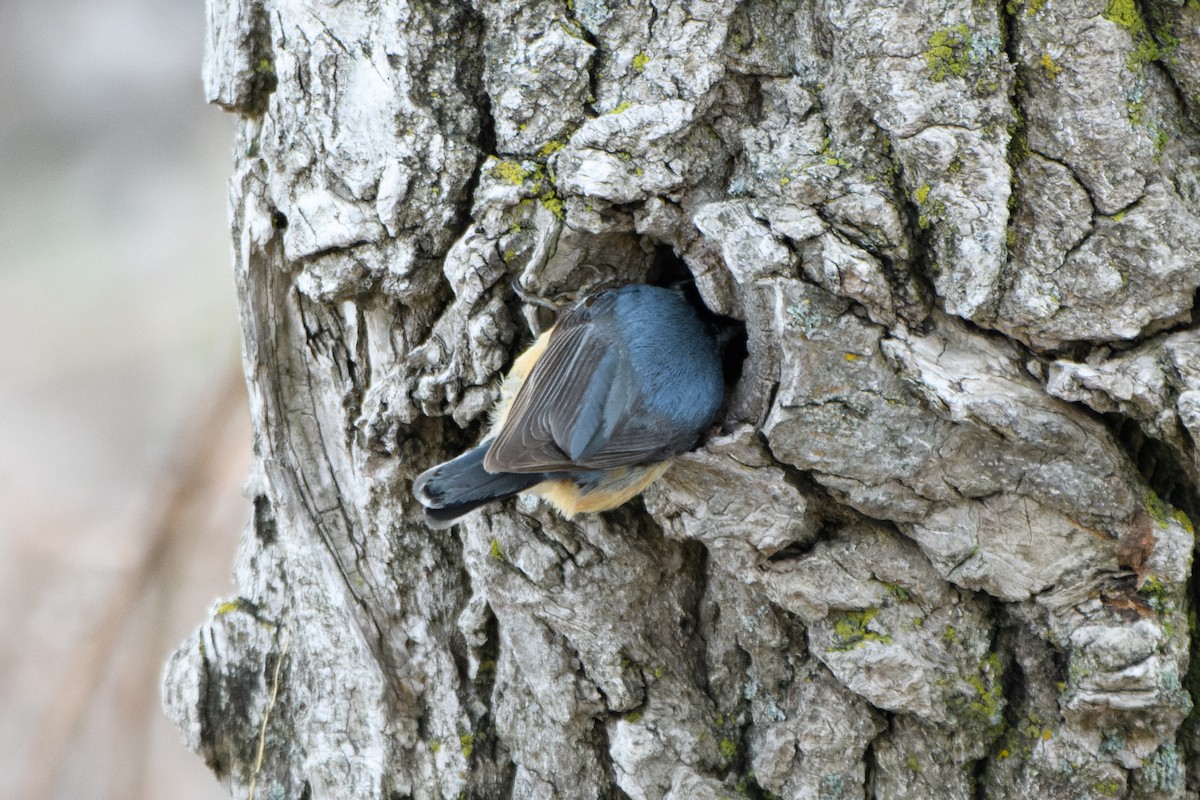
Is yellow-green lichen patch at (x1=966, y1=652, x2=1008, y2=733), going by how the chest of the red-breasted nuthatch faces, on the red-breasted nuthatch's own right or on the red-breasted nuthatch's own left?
on the red-breasted nuthatch's own right

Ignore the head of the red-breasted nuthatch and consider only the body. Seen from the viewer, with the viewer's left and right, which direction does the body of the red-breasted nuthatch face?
facing away from the viewer and to the right of the viewer

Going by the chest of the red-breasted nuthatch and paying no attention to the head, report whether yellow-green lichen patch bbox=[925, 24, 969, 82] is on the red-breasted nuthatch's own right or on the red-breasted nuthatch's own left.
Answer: on the red-breasted nuthatch's own right

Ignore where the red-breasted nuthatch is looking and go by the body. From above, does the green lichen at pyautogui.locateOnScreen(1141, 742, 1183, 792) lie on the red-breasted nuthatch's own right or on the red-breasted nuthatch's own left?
on the red-breasted nuthatch's own right

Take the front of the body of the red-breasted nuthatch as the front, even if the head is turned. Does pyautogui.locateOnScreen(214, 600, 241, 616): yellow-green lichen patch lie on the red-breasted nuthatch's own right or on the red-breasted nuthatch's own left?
on the red-breasted nuthatch's own left
